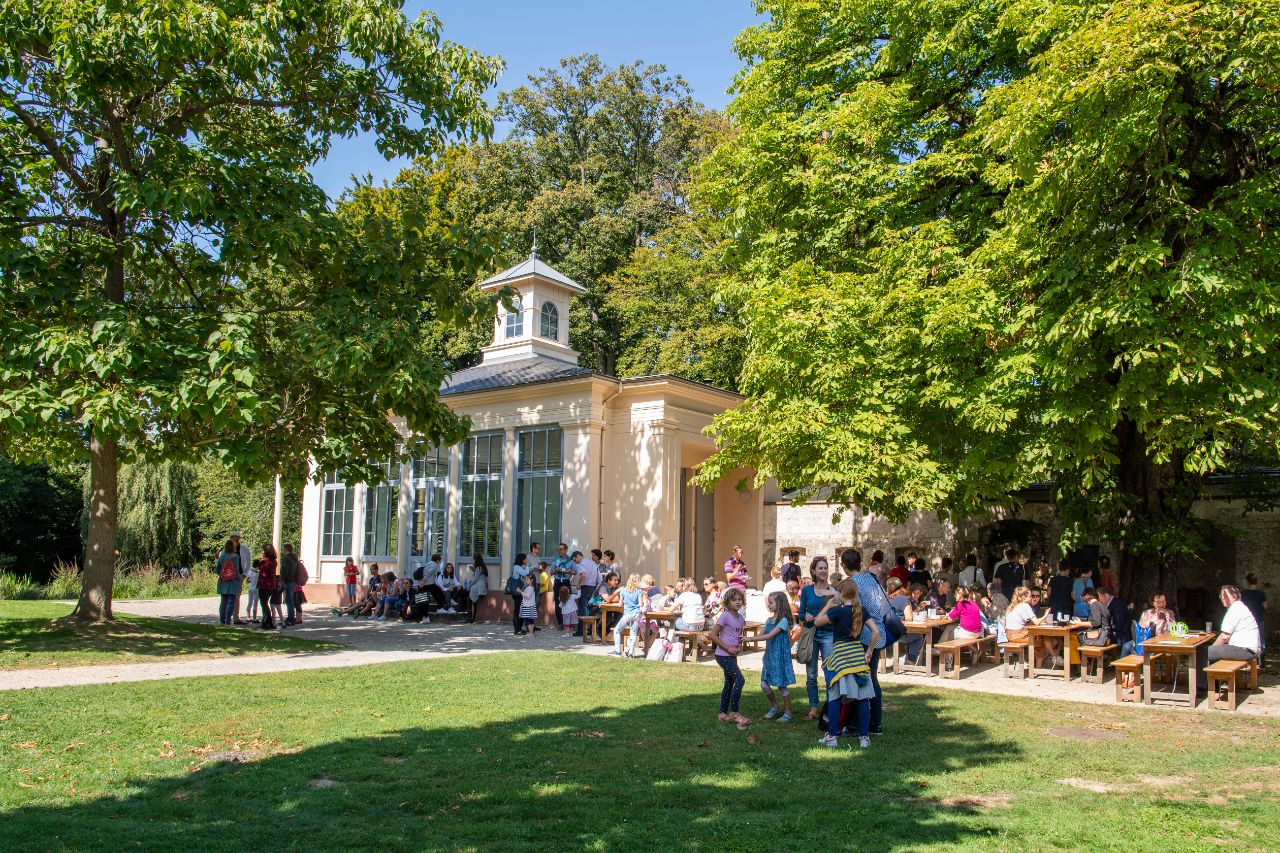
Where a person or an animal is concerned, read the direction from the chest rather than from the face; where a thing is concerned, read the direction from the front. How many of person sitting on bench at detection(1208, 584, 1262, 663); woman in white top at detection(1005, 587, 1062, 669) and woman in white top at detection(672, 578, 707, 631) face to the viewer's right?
1

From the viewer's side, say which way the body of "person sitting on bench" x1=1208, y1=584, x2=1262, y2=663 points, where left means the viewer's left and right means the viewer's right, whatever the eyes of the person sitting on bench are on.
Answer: facing to the left of the viewer

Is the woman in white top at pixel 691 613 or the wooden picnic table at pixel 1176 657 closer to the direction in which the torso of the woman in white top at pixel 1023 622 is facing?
the wooden picnic table

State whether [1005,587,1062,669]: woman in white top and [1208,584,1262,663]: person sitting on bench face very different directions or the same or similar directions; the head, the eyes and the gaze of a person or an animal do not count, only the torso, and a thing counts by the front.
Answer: very different directions

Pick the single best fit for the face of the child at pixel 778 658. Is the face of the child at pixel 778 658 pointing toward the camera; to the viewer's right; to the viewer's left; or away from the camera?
to the viewer's left

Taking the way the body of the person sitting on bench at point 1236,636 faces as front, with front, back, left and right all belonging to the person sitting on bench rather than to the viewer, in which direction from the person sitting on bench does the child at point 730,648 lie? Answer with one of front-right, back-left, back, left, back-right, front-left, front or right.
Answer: front-left

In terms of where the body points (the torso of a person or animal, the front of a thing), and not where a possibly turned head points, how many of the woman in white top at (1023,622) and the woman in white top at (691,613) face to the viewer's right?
1

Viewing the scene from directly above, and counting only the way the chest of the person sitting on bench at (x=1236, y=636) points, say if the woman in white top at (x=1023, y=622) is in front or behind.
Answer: in front

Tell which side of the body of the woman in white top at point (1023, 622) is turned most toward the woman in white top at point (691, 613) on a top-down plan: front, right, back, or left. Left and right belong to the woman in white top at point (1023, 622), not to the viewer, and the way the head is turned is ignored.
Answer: back

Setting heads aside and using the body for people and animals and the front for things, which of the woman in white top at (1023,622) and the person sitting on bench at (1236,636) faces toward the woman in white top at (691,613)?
the person sitting on bench

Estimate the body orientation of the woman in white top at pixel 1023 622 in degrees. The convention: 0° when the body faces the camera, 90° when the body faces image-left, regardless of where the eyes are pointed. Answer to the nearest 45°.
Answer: approximately 270°

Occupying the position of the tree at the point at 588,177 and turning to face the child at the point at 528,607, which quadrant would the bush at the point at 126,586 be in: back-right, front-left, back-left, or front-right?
front-right

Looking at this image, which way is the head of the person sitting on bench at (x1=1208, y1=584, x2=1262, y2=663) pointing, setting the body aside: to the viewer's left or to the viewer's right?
to the viewer's left

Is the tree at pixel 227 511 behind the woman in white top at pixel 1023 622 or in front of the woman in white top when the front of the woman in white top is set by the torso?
behind

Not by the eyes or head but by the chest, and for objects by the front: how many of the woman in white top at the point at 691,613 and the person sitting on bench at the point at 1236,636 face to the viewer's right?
0
